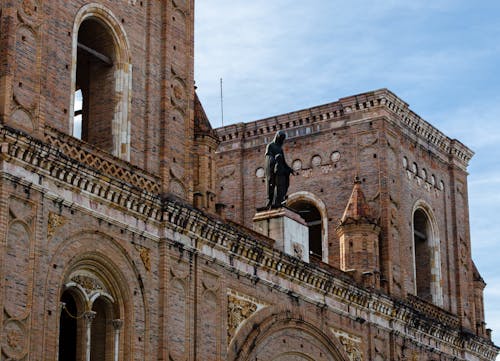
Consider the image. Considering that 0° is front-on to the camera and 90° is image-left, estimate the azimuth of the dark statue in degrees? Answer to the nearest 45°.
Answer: approximately 315°
